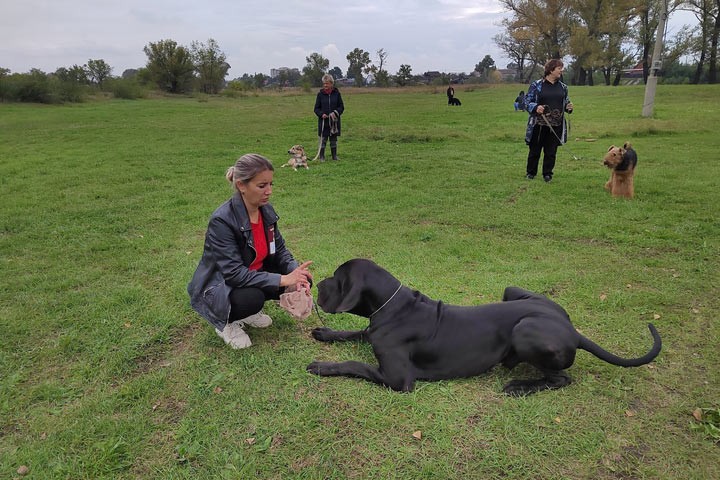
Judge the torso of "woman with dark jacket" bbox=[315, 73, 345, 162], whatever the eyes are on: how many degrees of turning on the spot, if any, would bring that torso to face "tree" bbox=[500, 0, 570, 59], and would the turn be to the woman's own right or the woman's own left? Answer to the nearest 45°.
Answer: approximately 135° to the woman's own left

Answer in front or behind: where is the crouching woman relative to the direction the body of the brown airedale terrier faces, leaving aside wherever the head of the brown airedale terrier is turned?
in front

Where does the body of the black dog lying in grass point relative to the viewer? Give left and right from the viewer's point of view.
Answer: facing to the left of the viewer

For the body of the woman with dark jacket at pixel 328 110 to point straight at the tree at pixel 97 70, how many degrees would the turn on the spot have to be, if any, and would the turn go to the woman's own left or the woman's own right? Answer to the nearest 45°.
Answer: approximately 135° to the woman's own right

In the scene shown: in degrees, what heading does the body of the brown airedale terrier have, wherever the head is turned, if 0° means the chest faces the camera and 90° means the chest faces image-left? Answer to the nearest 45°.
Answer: approximately 45°

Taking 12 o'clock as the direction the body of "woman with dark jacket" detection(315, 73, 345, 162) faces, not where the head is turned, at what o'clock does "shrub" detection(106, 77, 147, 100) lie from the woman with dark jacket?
The shrub is roughly at 5 o'clock from the woman with dark jacket.

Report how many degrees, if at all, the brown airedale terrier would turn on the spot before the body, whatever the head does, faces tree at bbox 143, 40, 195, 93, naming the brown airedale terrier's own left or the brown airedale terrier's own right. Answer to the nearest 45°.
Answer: approximately 90° to the brown airedale terrier's own right

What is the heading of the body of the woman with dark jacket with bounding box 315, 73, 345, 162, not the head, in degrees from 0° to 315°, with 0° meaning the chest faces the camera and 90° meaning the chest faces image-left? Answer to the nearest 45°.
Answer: approximately 0°

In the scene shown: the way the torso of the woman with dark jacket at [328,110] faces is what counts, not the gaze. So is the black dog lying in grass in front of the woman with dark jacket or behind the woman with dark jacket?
in front

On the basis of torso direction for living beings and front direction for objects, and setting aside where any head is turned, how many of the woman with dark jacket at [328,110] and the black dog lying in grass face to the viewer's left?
1

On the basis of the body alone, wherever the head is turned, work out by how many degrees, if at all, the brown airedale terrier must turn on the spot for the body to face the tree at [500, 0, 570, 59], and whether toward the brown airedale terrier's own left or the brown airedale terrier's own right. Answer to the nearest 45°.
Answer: approximately 135° to the brown airedale terrier's own right

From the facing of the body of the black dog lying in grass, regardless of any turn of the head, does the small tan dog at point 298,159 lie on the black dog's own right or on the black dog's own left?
on the black dog's own right
